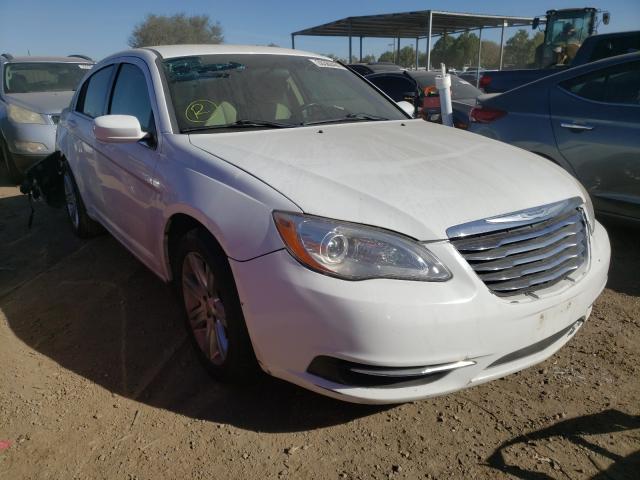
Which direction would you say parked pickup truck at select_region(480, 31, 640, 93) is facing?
to the viewer's right

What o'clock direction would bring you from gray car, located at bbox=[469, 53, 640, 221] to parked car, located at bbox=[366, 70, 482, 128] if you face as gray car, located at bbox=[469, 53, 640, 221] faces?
The parked car is roughly at 8 o'clock from the gray car.

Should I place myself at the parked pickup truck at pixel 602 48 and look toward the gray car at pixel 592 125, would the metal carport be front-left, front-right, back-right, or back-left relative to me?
back-right

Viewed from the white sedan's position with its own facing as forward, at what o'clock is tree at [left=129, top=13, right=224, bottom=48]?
The tree is roughly at 7 o'clock from the white sedan.

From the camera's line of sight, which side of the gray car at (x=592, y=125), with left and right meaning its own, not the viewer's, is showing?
right

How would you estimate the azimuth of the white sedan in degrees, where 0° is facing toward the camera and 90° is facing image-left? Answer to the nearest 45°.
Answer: approximately 315°

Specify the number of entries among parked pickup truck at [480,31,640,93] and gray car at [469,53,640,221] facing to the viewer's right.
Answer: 2

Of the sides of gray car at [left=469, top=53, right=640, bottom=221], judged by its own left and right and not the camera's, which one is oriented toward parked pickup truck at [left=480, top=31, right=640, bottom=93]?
left

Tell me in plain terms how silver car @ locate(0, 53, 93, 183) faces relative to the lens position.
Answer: facing the viewer and to the right of the viewer

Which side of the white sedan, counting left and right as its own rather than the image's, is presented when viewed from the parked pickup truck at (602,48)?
left
